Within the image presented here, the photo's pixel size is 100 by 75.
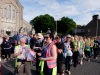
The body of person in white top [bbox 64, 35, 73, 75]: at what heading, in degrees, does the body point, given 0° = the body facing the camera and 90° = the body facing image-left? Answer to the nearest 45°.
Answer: approximately 0°
